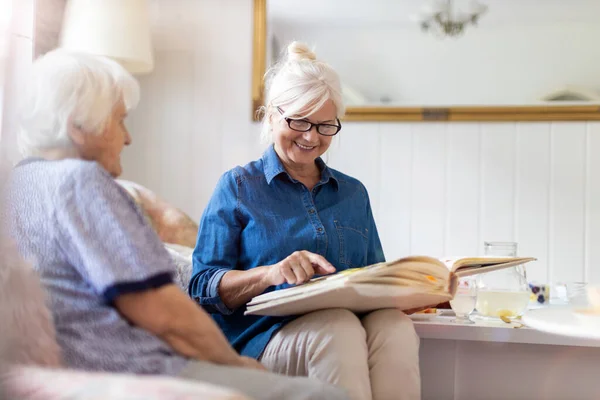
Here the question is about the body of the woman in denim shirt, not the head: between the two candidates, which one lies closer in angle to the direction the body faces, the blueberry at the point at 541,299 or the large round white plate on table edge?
the large round white plate on table edge

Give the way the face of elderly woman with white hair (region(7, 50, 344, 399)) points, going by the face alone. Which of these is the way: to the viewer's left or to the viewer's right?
to the viewer's right

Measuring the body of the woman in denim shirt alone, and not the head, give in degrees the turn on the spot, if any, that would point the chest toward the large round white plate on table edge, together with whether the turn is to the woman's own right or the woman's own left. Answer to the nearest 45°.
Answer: approximately 45° to the woman's own left

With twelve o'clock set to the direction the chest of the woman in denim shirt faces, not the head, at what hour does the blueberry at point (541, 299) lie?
The blueberry is roughly at 9 o'clock from the woman in denim shirt.

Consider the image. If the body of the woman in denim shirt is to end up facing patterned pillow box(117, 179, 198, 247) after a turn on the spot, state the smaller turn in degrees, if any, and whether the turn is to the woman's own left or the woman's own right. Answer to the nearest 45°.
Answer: approximately 180°

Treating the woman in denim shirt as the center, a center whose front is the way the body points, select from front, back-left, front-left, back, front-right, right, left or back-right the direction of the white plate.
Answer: front-left

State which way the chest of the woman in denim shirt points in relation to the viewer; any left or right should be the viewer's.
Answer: facing the viewer and to the right of the viewer

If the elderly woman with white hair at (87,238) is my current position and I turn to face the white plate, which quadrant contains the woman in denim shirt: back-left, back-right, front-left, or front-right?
front-left
